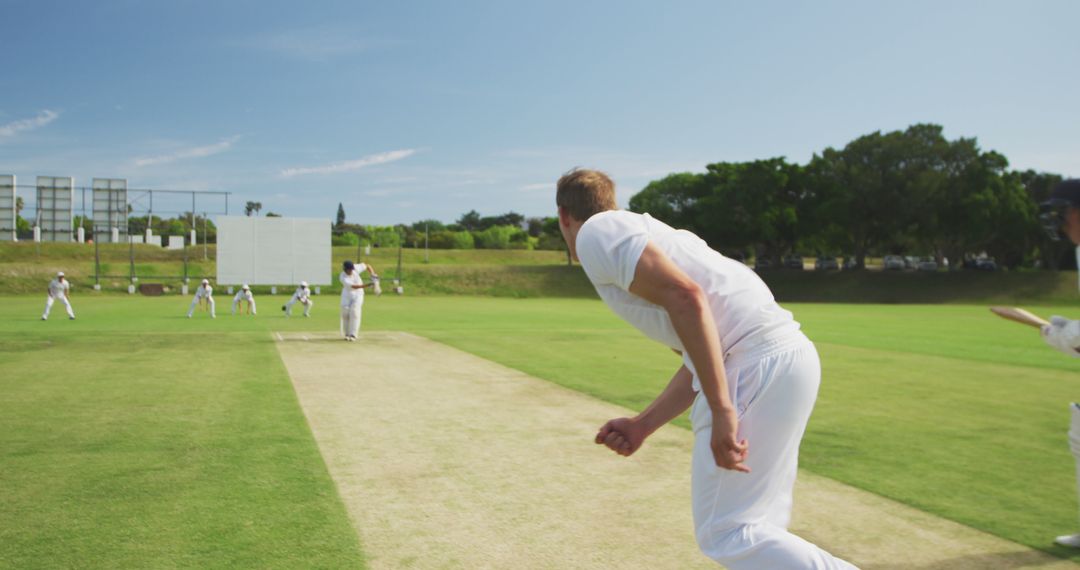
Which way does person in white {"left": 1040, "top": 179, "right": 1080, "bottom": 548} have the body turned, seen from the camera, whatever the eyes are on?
to the viewer's left

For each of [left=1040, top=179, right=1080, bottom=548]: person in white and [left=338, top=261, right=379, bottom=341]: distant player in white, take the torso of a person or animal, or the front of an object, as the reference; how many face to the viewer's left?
1

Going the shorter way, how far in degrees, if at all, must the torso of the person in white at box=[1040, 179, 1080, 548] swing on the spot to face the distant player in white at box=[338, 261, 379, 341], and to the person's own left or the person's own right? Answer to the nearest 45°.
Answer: approximately 45° to the person's own right

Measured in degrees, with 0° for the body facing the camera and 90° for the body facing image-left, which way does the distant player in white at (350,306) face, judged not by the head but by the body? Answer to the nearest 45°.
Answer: approximately 0°

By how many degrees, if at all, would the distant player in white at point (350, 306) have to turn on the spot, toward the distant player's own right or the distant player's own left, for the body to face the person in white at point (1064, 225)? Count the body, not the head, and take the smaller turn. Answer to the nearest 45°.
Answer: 0° — they already face them

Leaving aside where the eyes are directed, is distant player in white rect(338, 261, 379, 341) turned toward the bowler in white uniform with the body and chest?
yes
